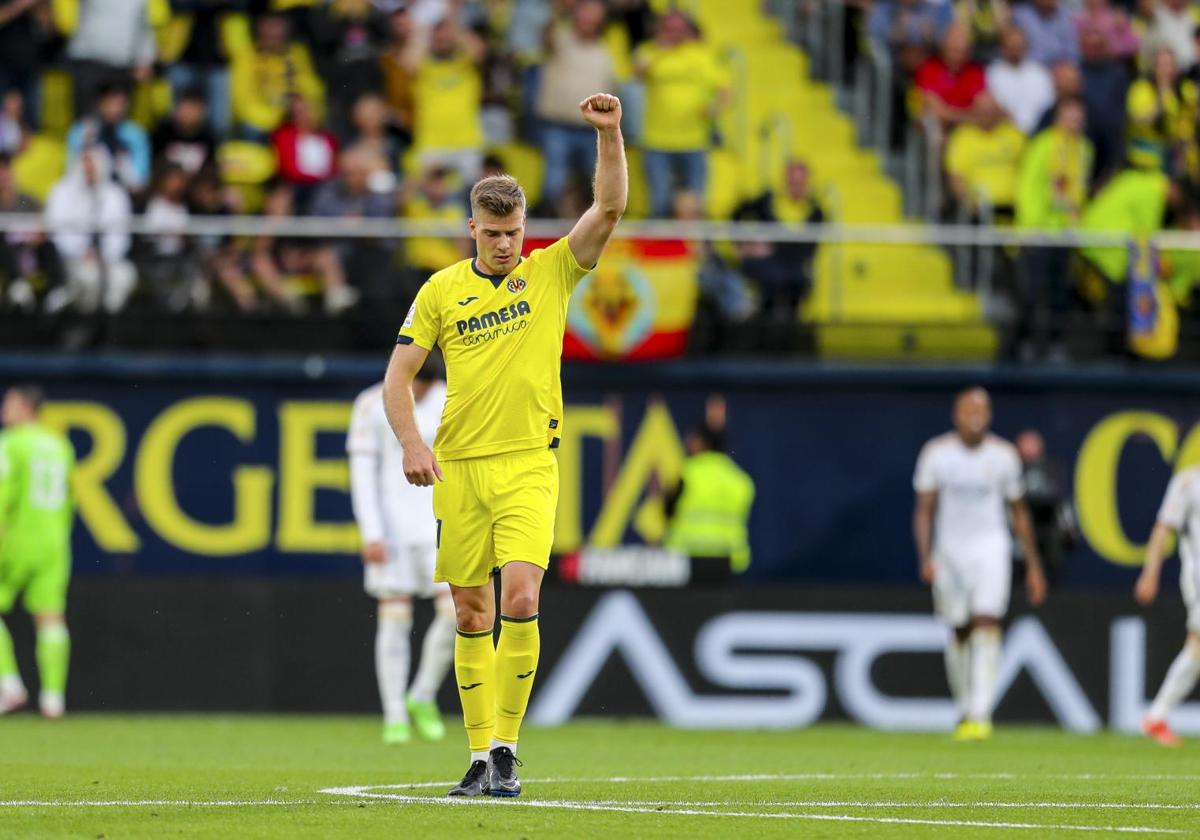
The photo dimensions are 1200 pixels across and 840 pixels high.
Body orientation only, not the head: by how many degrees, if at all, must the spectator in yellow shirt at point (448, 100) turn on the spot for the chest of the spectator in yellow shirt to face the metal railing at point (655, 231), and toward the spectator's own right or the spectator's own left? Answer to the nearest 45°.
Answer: approximately 45° to the spectator's own left

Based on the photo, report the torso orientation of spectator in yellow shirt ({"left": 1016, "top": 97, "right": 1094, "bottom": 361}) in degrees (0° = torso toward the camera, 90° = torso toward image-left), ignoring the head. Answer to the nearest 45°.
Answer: approximately 315°

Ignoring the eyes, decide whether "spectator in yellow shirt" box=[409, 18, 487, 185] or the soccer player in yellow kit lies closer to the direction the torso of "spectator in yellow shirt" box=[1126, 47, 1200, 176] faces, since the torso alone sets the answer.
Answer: the soccer player in yellow kit

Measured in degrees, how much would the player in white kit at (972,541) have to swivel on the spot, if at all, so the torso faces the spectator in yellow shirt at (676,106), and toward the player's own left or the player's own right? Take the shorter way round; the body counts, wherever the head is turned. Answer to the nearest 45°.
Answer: approximately 135° to the player's own right

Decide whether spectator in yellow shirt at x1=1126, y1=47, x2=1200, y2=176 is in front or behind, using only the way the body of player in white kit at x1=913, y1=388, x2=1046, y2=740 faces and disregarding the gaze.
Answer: behind

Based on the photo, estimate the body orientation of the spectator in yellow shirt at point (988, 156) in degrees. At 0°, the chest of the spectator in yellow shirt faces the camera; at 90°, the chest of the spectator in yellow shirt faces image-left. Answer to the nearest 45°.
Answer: approximately 0°

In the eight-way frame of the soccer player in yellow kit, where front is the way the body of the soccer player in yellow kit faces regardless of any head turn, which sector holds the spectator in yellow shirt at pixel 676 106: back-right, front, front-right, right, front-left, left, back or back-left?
back

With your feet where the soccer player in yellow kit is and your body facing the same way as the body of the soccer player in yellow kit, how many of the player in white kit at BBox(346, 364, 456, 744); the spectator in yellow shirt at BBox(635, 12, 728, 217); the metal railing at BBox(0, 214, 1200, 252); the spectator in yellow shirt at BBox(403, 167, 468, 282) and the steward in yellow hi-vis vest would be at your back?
5

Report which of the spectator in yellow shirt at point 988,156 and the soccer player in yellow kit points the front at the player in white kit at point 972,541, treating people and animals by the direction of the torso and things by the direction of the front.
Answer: the spectator in yellow shirt
